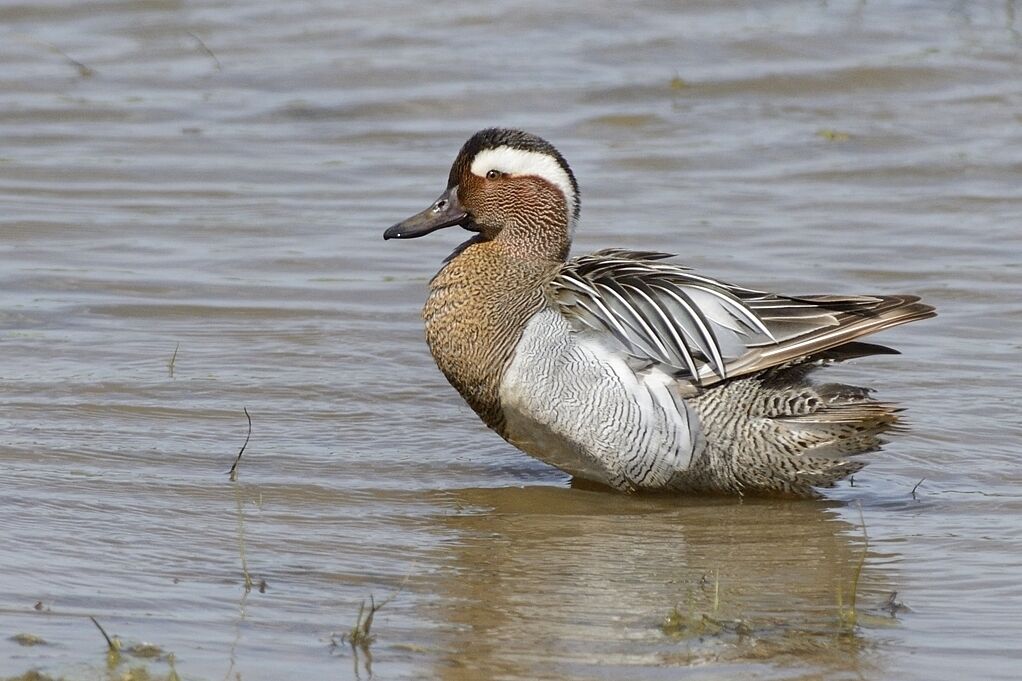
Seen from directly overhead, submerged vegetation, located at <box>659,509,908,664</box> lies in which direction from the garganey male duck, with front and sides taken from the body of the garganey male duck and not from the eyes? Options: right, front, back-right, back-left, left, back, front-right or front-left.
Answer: left

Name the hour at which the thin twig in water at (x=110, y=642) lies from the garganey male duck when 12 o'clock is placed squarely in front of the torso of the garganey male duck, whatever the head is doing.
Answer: The thin twig in water is roughly at 10 o'clock from the garganey male duck.

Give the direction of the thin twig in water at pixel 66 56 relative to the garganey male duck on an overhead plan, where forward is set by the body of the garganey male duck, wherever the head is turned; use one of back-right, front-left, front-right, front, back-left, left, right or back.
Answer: front-right

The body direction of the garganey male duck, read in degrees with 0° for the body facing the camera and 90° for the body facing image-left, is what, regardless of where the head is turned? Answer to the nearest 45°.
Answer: approximately 90°

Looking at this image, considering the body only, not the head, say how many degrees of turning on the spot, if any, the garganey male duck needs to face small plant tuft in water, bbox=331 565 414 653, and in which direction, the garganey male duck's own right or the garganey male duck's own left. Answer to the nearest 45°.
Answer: approximately 90° to the garganey male duck's own left

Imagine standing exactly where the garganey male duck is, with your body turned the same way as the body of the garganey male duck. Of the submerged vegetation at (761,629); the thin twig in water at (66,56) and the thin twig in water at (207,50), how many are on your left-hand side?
1
